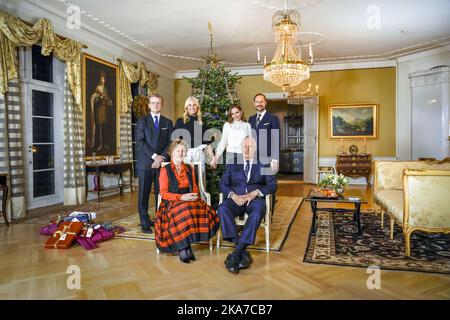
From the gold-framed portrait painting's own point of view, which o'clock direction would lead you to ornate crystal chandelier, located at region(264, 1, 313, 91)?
The ornate crystal chandelier is roughly at 12 o'clock from the gold-framed portrait painting.

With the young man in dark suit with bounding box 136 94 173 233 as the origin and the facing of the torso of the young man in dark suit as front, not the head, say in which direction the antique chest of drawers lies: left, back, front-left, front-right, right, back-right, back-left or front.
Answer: back-left

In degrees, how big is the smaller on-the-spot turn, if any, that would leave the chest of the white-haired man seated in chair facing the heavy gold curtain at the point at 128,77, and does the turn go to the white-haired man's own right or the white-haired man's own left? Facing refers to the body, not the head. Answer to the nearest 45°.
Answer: approximately 135° to the white-haired man's own right

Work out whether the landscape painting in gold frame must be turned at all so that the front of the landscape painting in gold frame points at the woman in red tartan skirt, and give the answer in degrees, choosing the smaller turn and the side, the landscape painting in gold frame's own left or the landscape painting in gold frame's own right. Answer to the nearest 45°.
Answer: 0° — it already faces them

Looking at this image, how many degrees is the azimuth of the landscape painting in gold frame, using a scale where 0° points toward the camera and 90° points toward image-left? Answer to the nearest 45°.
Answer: approximately 0°

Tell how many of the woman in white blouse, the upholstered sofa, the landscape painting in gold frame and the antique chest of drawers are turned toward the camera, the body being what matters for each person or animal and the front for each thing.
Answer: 3

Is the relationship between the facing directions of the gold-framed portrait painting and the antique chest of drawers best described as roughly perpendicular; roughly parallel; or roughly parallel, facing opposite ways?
roughly perpendicular

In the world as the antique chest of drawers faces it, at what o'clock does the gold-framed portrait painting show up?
The gold-framed portrait painting is roughly at 2 o'clock from the antique chest of drawers.
